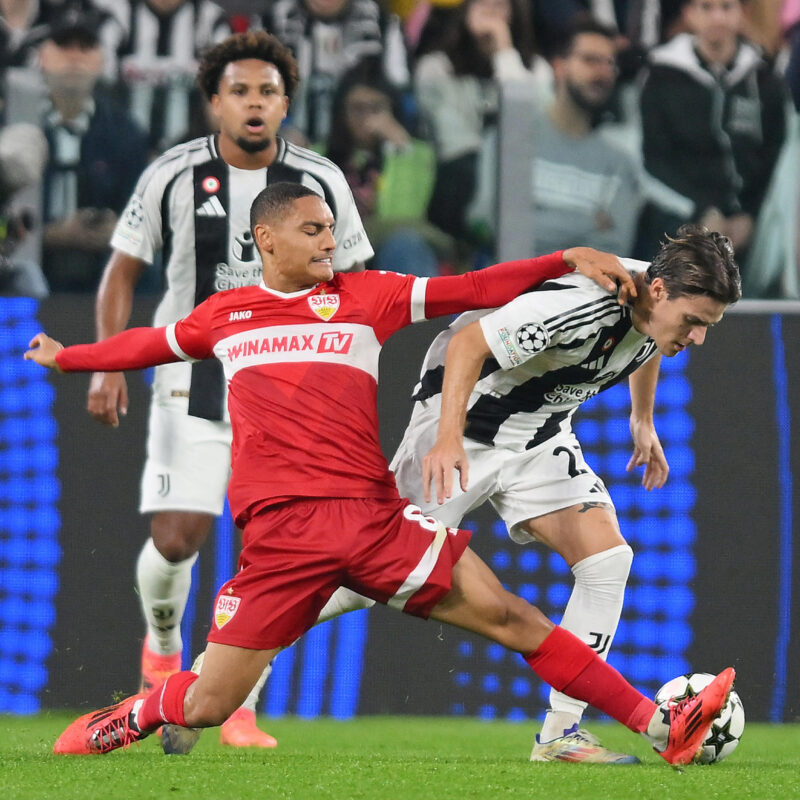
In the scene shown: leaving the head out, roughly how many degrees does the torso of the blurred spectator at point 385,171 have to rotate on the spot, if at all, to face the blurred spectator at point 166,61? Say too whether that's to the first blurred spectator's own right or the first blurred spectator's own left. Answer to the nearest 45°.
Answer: approximately 90° to the first blurred spectator's own right

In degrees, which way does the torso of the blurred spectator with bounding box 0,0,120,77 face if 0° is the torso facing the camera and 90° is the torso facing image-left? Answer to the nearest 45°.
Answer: approximately 0°

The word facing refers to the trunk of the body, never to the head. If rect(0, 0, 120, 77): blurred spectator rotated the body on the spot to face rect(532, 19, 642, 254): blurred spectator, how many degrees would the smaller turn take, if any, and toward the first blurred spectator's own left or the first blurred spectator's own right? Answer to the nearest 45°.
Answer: approximately 90° to the first blurred spectator's own left

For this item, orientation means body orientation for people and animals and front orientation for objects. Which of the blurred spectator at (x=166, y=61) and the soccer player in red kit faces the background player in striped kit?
the blurred spectator

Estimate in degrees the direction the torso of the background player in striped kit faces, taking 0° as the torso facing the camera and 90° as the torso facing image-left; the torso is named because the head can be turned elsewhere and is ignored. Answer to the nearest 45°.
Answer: approximately 0°

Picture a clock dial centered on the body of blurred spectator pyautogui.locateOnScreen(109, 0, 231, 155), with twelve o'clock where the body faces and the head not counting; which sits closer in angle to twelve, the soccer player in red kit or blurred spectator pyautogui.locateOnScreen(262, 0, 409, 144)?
the soccer player in red kit
